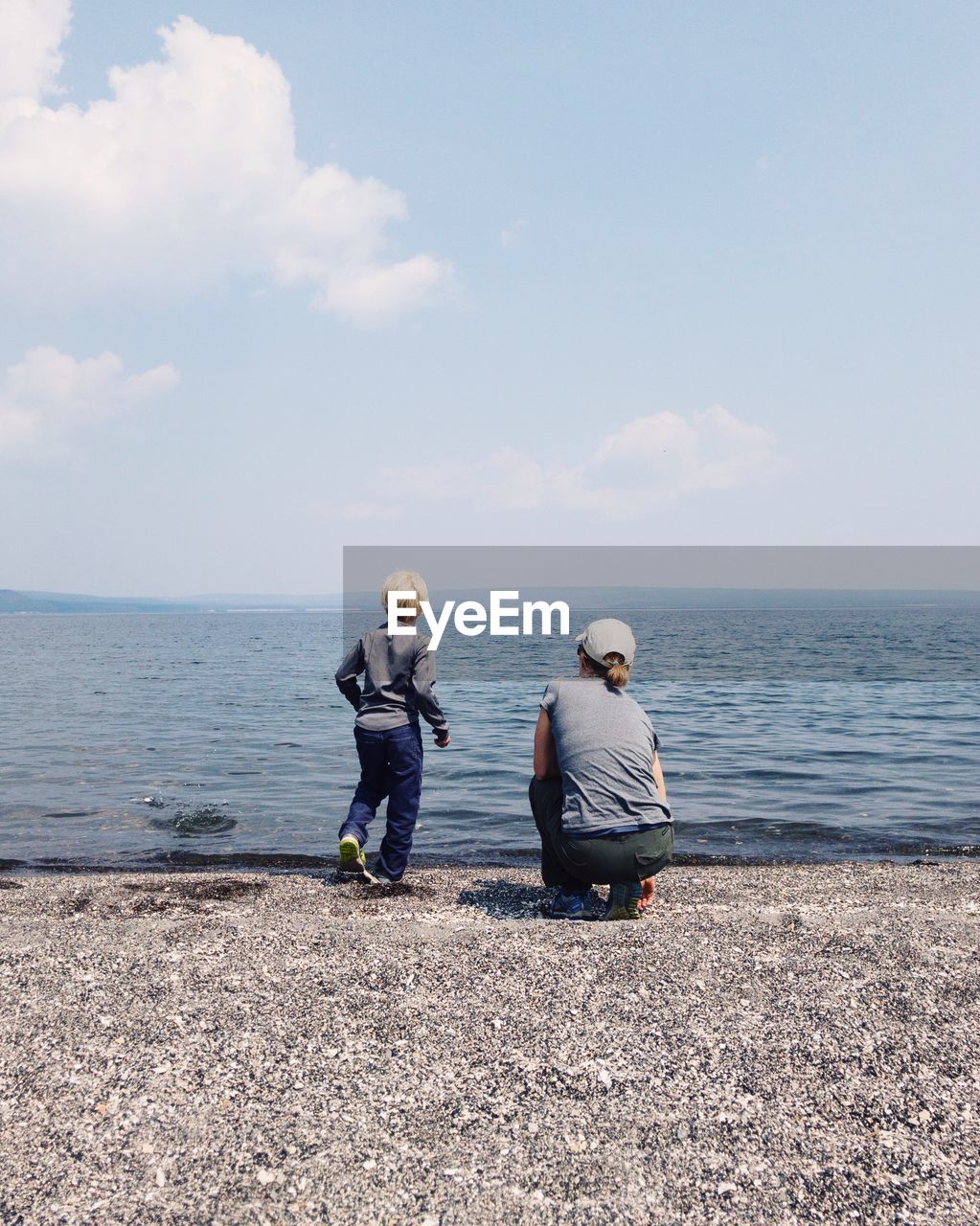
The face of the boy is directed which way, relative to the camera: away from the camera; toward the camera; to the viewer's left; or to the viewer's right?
away from the camera

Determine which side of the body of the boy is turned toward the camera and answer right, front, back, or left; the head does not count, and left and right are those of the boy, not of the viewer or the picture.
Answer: back

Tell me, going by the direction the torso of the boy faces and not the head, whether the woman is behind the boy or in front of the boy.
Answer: behind
